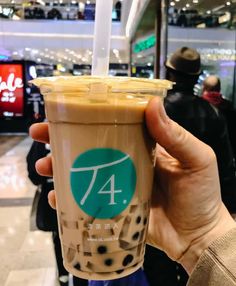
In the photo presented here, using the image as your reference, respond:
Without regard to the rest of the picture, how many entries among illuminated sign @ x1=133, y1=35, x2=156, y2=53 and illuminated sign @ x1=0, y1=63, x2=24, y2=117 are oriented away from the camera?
0

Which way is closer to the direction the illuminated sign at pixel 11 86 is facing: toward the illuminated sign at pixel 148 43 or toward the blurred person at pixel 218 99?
the blurred person

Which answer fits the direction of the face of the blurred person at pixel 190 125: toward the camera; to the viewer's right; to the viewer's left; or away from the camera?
away from the camera

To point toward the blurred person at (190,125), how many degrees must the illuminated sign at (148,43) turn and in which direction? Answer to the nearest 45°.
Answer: approximately 45° to its left

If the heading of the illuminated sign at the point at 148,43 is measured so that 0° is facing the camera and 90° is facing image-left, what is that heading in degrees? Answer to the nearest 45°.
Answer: approximately 45°

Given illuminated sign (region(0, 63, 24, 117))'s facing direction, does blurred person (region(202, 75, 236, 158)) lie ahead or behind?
ahead

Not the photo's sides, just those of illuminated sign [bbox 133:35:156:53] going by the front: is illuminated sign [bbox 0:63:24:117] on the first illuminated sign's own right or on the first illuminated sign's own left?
on the first illuminated sign's own right

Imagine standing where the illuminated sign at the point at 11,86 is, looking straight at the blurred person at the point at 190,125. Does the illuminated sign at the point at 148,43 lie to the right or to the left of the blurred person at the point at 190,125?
left
